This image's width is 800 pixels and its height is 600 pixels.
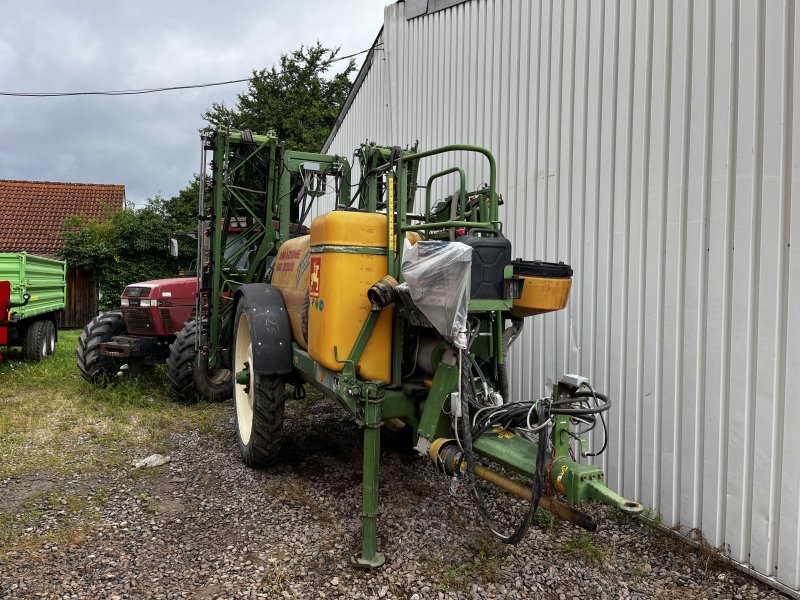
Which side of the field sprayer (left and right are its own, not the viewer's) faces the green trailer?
back

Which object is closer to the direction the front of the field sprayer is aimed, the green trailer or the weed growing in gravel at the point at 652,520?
the weed growing in gravel

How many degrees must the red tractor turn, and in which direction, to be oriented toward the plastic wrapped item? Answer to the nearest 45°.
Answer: approximately 45° to its left

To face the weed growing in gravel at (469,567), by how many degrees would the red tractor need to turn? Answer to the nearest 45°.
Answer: approximately 45° to its left

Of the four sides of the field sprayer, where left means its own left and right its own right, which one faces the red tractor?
back

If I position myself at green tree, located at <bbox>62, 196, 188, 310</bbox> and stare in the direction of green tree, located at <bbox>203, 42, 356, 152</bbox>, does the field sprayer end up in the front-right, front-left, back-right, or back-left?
back-right

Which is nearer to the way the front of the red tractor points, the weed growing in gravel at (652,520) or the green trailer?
the weed growing in gravel

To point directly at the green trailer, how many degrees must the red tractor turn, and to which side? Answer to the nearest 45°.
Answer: approximately 90° to its right

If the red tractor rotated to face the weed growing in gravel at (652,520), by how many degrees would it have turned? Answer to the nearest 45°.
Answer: approximately 90° to its left

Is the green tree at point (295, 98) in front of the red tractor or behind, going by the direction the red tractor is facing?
behind
